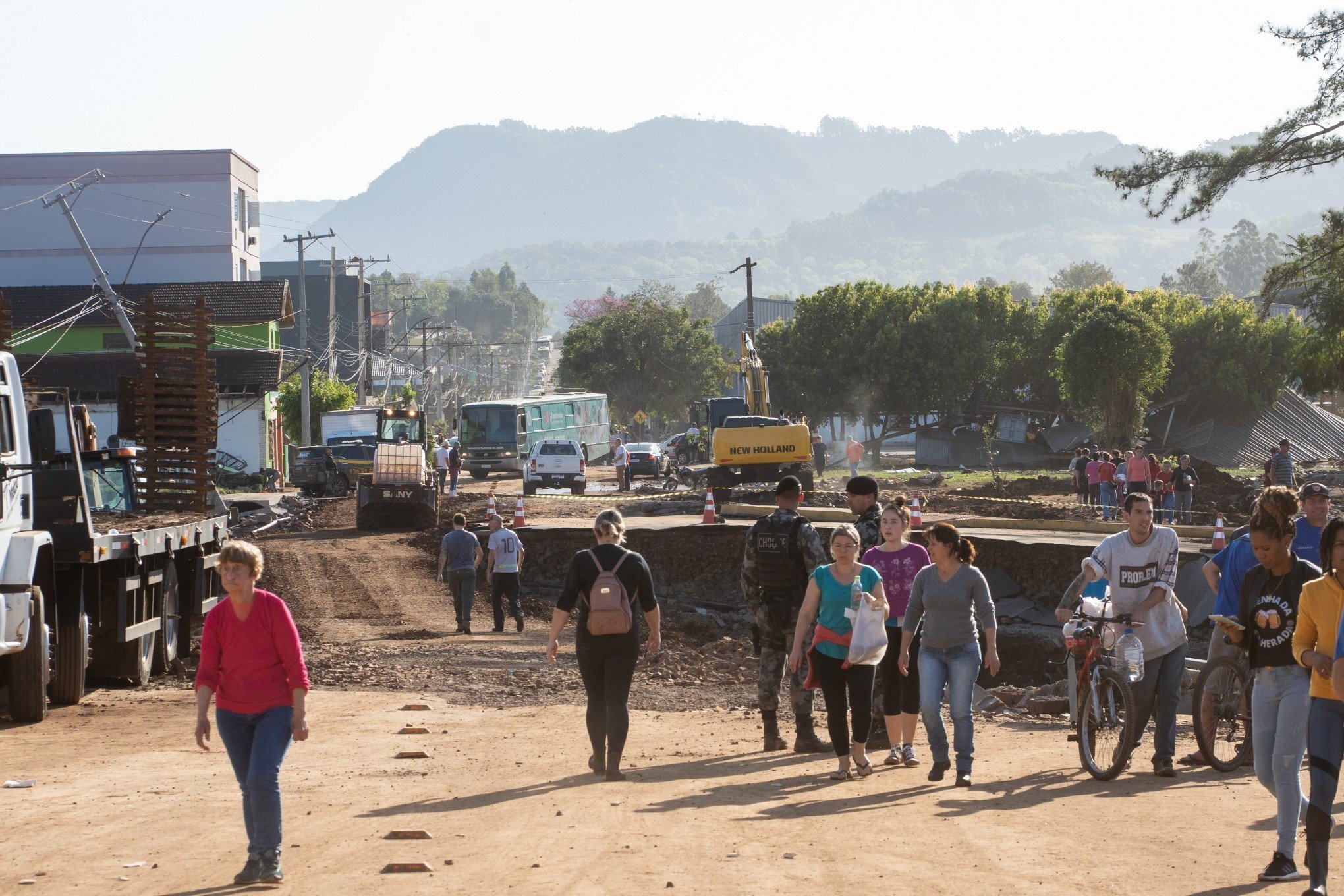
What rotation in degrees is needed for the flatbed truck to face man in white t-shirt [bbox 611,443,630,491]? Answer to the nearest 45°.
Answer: approximately 180°

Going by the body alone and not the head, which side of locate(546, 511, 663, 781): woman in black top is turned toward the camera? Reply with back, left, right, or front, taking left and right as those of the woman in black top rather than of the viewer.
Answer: back

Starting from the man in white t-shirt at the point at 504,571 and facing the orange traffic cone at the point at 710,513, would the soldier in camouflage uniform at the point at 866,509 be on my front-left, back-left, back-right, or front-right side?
back-right

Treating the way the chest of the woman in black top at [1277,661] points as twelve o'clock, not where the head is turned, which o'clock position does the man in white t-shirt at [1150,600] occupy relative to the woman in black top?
The man in white t-shirt is roughly at 4 o'clock from the woman in black top.

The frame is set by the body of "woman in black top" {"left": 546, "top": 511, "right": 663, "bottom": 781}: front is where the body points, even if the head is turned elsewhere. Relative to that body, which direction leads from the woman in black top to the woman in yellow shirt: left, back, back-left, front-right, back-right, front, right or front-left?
back-right

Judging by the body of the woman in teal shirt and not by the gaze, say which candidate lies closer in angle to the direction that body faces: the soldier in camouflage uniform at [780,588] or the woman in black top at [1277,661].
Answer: the woman in black top

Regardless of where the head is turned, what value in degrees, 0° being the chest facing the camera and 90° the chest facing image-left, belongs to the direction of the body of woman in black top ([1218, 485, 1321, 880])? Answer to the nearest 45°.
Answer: approximately 45°

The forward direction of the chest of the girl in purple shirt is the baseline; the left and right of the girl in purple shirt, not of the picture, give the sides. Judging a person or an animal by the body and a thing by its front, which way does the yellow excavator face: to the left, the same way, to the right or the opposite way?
the opposite way

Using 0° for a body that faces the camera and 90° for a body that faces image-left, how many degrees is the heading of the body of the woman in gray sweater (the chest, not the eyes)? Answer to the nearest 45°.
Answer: approximately 0°
